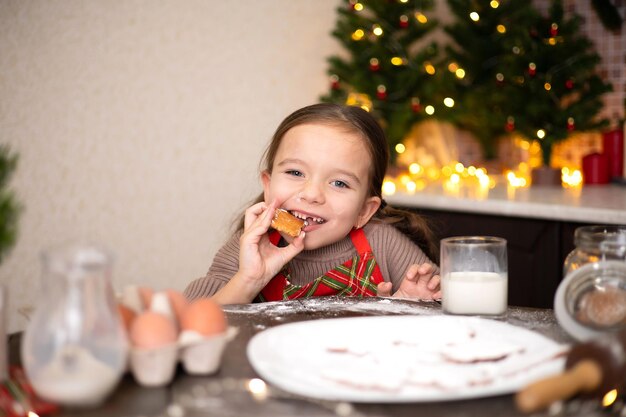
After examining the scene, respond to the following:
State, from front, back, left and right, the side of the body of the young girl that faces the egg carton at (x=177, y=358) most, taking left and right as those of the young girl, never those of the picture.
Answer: front

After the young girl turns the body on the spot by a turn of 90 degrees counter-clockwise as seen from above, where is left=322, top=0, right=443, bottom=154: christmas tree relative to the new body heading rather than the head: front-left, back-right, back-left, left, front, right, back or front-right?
left

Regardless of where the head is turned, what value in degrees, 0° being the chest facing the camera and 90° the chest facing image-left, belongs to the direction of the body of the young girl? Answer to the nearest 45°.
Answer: approximately 0°

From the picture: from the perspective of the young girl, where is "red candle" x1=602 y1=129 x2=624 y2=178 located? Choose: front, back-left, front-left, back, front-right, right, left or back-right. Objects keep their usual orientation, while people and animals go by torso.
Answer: back-left

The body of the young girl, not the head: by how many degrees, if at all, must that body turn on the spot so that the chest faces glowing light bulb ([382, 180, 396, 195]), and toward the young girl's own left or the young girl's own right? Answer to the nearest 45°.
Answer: approximately 180°

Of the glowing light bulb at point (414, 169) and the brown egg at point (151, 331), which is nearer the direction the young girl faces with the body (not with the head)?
the brown egg

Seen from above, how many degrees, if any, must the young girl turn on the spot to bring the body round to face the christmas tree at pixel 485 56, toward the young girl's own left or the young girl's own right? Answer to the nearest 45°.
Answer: approximately 135° to the young girl's own left

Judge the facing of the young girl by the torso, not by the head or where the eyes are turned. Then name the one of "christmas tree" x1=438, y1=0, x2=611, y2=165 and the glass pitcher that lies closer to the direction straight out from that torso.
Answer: the glass pitcher

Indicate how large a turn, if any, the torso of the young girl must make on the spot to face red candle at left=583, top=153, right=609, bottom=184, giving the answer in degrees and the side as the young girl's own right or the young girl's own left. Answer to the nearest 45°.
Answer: approximately 135° to the young girl's own left

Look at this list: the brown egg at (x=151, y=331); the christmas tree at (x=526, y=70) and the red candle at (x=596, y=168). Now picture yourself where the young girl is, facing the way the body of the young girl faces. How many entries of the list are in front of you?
1

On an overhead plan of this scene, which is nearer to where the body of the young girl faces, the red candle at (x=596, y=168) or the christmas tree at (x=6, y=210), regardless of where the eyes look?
the christmas tree

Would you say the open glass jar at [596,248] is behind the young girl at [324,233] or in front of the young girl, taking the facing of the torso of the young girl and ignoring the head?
in front

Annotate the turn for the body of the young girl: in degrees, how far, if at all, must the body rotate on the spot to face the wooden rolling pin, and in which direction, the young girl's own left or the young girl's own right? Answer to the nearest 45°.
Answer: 0° — they already face it

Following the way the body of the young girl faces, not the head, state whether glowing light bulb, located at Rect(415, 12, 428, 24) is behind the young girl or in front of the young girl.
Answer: behind

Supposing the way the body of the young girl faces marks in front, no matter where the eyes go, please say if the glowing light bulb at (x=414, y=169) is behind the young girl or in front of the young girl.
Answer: behind
